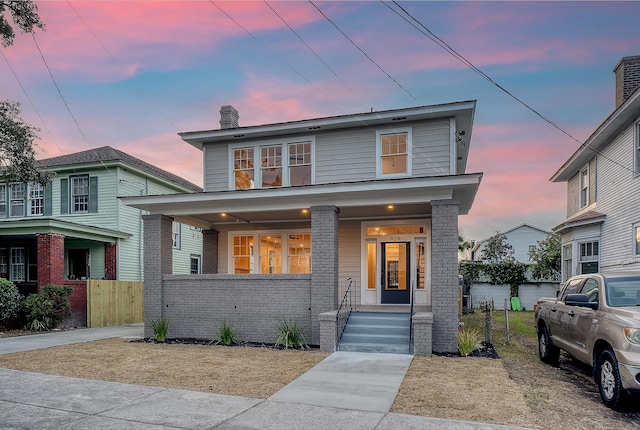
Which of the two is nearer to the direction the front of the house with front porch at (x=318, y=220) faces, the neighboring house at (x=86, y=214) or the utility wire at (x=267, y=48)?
the utility wire

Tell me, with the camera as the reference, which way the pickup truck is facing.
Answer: facing the viewer and to the right of the viewer

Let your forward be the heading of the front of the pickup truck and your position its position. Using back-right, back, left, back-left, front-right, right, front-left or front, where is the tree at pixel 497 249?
back-left

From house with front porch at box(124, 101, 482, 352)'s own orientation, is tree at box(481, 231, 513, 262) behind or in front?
behind

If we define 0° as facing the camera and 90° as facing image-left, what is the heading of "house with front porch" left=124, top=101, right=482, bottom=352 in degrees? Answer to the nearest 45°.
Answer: approximately 0°

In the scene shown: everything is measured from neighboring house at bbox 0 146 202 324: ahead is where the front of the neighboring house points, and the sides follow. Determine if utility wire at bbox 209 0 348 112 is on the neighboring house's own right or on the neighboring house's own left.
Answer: on the neighboring house's own left
